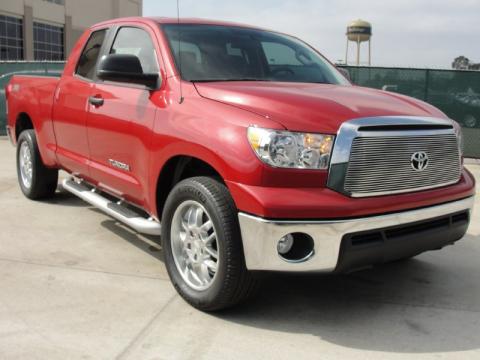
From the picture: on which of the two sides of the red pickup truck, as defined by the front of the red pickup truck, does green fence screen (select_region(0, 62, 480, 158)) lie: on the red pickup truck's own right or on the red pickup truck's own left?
on the red pickup truck's own left

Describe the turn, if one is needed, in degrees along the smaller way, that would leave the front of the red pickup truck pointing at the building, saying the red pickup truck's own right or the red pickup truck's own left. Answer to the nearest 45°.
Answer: approximately 135° to the red pickup truck's own left

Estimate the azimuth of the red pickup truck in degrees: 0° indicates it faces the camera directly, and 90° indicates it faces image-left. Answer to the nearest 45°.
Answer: approximately 315°

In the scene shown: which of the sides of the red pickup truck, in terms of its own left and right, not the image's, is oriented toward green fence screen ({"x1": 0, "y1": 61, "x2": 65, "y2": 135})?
back

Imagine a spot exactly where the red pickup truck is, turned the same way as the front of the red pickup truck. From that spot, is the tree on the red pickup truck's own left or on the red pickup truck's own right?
on the red pickup truck's own left
